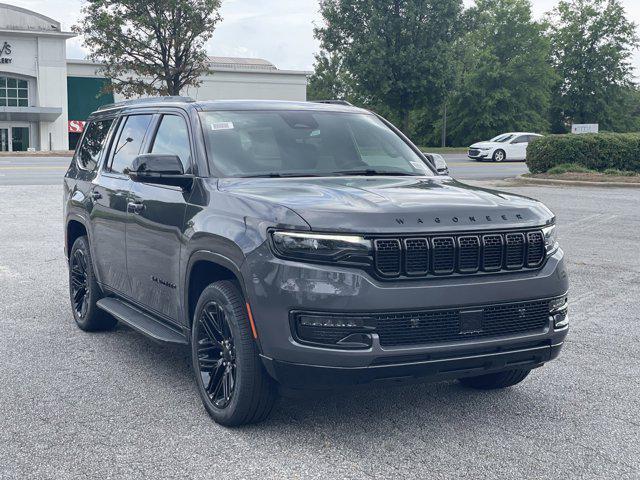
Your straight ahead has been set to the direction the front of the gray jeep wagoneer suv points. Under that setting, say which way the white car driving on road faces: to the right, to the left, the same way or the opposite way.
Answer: to the right

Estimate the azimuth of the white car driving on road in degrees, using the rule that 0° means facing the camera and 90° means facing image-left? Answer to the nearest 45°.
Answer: approximately 45°

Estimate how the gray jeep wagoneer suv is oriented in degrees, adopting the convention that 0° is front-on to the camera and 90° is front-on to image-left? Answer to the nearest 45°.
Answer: approximately 315°

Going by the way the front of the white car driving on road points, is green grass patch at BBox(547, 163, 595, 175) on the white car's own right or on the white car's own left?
on the white car's own left
